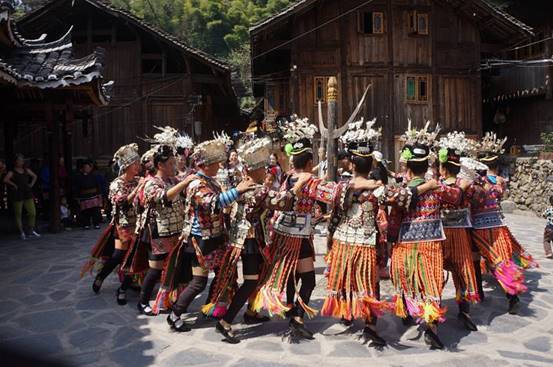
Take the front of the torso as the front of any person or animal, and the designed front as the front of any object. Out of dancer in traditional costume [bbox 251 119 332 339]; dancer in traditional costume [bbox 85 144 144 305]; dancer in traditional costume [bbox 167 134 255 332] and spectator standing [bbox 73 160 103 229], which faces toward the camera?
the spectator standing

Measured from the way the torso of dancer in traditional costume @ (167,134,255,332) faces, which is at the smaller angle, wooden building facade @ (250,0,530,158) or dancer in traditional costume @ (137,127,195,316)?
the wooden building facade

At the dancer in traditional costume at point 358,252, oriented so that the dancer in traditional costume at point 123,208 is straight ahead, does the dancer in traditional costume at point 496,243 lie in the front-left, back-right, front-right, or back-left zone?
back-right

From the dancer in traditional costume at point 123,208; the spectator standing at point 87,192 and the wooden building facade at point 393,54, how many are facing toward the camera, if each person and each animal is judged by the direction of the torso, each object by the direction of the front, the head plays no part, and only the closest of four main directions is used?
2

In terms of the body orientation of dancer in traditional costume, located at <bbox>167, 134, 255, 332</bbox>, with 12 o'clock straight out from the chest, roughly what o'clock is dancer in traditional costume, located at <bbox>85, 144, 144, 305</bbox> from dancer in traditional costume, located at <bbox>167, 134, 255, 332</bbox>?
dancer in traditional costume, located at <bbox>85, 144, 144, 305</bbox> is roughly at 8 o'clock from dancer in traditional costume, located at <bbox>167, 134, 255, 332</bbox>.

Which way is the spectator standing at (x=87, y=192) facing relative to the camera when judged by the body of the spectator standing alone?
toward the camera

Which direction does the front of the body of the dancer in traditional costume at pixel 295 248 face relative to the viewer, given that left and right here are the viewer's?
facing away from the viewer and to the right of the viewer

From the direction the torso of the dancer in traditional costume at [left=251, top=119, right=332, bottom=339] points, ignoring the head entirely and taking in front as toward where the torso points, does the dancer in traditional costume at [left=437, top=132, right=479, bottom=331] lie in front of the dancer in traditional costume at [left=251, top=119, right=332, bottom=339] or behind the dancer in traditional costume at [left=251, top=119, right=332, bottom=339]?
in front
